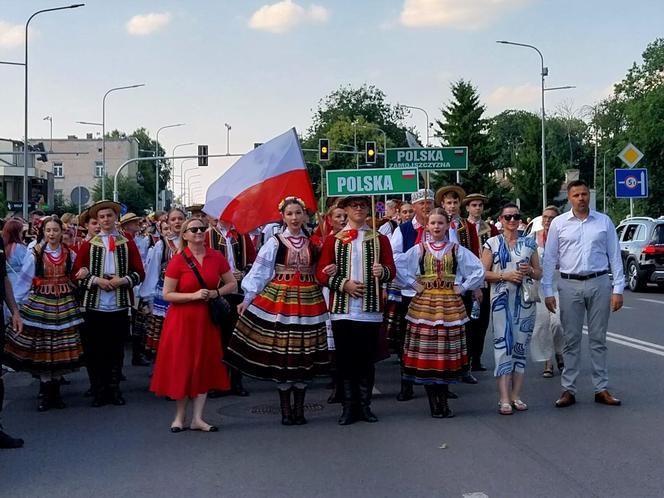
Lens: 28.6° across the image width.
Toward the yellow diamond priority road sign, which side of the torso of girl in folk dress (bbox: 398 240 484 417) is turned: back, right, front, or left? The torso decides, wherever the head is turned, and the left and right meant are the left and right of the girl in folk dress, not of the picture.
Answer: back

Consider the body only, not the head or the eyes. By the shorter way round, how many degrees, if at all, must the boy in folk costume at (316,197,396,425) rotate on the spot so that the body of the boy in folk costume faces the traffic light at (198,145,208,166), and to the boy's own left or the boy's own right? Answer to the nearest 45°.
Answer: approximately 180°

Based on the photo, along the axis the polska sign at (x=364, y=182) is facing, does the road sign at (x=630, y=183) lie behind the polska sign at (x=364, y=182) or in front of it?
behind
